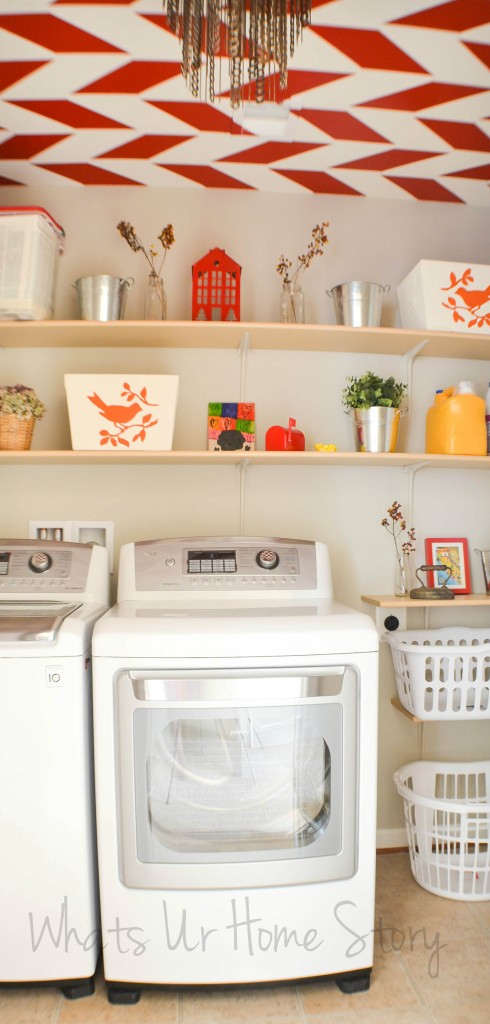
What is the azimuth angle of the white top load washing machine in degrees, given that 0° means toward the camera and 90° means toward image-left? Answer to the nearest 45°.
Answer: approximately 0°

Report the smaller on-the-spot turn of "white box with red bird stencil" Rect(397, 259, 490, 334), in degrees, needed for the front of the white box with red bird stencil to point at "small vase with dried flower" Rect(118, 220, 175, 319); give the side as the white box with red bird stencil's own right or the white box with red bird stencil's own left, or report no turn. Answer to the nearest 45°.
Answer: approximately 90° to the white box with red bird stencil's own right

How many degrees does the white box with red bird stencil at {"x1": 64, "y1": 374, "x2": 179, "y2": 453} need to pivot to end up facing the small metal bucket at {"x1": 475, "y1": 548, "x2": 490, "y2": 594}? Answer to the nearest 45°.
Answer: approximately 90° to its left

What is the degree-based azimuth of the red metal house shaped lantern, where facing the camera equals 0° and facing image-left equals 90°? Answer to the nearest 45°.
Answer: approximately 0°
